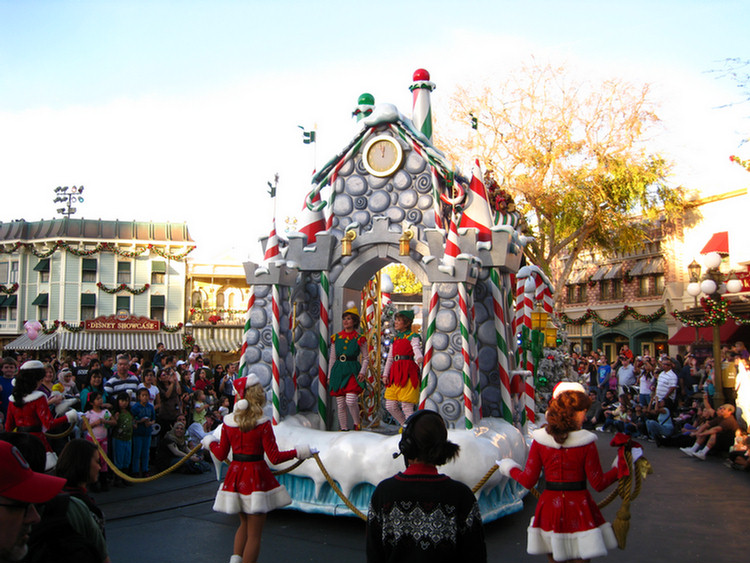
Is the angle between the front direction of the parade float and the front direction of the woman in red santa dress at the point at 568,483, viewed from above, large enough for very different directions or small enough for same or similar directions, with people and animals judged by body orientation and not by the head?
very different directions

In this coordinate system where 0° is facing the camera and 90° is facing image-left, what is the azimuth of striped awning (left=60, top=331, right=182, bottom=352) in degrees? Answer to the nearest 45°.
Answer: approximately 0°

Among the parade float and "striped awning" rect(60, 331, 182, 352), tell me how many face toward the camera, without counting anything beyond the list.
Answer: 2

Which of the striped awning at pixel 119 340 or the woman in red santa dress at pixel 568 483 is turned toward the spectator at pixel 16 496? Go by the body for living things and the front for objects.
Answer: the striped awning

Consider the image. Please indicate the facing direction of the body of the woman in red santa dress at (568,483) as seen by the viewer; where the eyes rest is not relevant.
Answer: away from the camera

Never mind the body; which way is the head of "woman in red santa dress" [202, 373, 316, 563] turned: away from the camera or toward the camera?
away from the camera

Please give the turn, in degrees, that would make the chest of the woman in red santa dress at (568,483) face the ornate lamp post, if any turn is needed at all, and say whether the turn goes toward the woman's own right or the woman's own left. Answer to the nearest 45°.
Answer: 0° — they already face it

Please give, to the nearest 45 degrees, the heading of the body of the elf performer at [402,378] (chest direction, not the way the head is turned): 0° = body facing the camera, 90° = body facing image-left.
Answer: approximately 45°

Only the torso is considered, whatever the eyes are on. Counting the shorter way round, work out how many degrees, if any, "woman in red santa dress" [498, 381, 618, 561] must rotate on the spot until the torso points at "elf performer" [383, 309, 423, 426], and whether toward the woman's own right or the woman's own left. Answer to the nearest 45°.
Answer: approximately 45° to the woman's own left

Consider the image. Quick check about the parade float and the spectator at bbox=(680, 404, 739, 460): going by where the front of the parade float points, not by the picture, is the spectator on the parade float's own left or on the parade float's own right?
on the parade float's own left

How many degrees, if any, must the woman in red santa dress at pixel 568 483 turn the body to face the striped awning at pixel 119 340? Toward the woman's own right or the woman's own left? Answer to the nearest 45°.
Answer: approximately 45° to the woman's own left

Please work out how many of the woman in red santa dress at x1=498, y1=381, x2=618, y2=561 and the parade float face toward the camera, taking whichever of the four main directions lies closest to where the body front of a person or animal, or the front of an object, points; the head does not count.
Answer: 1
